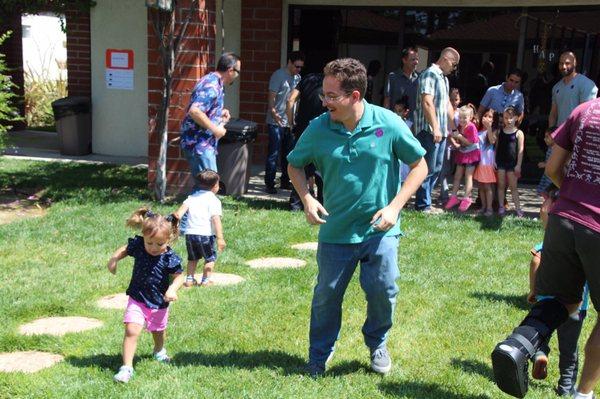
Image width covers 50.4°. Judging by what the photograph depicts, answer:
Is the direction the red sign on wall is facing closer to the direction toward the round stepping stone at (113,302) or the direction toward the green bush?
the round stepping stone

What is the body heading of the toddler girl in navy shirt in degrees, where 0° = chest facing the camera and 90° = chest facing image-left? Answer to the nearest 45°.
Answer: approximately 0°

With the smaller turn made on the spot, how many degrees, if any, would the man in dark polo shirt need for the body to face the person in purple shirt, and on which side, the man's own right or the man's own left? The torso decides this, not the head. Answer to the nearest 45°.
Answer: approximately 45° to the man's own right

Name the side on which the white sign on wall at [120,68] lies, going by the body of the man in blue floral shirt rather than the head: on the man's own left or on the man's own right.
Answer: on the man's own left

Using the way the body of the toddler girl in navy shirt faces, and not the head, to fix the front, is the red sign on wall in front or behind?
behind

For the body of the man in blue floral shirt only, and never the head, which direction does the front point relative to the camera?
to the viewer's right

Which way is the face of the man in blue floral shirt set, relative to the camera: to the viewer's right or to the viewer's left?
to the viewer's right

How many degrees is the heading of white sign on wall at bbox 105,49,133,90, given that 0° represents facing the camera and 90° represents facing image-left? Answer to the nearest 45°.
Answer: approximately 0°

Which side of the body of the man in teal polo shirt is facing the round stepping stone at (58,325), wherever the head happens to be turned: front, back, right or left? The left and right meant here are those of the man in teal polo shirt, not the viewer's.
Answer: right

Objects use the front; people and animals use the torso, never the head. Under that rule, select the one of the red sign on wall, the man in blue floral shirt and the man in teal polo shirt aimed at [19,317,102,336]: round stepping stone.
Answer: the red sign on wall

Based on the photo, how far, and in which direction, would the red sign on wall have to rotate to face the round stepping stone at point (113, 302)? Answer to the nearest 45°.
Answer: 0° — it already faces it
